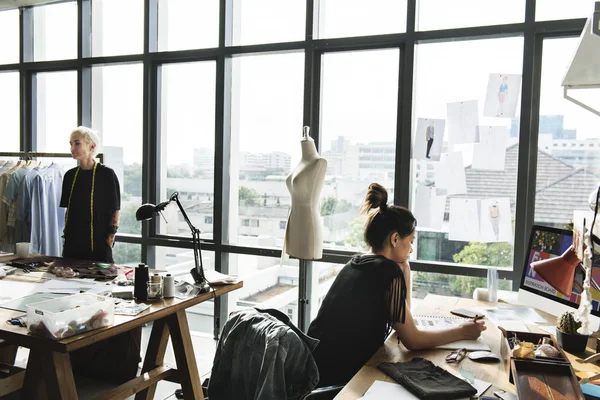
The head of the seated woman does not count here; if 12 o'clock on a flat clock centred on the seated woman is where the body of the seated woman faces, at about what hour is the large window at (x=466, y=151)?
The large window is roughly at 11 o'clock from the seated woman.

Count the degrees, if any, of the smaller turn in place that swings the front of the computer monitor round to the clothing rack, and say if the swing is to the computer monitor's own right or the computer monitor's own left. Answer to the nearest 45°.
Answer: approximately 45° to the computer monitor's own right

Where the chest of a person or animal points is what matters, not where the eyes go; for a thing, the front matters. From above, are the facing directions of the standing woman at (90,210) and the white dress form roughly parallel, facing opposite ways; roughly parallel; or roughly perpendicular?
roughly parallel

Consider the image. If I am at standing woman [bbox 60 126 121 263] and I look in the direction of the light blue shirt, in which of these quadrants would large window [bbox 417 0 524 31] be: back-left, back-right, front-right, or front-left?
back-right

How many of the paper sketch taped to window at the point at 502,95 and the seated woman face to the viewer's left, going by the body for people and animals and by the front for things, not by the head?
0

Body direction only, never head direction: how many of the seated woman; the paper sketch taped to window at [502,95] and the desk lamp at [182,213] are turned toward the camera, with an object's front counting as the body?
1

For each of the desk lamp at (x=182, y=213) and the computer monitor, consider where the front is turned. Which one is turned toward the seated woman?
the computer monitor

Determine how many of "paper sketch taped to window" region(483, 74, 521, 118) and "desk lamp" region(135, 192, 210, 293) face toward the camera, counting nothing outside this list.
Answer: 1

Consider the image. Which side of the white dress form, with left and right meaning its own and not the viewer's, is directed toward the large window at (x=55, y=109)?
right

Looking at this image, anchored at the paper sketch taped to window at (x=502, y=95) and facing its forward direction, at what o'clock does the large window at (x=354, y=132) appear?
The large window is roughly at 3 o'clock from the paper sketch taped to window.

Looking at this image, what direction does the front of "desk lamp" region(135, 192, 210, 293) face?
to the viewer's left

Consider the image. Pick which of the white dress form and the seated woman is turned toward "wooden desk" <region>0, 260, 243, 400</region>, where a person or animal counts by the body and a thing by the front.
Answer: the white dress form

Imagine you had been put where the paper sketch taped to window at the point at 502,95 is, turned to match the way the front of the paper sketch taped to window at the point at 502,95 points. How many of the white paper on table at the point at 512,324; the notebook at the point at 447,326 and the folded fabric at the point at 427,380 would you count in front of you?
3

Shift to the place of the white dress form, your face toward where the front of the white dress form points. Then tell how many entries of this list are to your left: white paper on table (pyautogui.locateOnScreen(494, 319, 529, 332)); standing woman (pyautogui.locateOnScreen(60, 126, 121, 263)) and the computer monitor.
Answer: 2

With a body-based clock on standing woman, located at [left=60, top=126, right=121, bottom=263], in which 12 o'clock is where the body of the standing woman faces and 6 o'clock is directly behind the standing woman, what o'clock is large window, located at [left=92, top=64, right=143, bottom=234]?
The large window is roughly at 5 o'clock from the standing woman.

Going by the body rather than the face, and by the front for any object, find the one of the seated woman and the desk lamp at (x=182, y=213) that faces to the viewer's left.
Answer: the desk lamp

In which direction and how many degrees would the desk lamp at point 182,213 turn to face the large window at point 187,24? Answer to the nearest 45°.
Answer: approximately 90° to its right

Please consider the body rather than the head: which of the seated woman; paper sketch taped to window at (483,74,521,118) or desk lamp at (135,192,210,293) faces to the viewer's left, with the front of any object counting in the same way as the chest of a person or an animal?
the desk lamp

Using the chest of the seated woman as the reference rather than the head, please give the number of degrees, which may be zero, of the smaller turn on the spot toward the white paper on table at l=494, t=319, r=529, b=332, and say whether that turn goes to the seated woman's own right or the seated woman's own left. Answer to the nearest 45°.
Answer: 0° — they already face it

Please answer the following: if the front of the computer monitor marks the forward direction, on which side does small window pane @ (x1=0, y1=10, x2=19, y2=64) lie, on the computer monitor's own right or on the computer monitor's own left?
on the computer monitor's own right

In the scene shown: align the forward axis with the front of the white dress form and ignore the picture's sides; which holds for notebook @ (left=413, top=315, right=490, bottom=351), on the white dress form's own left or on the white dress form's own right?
on the white dress form's own left

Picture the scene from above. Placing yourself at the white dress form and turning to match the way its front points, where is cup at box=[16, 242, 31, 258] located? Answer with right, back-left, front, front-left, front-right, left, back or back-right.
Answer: front-right

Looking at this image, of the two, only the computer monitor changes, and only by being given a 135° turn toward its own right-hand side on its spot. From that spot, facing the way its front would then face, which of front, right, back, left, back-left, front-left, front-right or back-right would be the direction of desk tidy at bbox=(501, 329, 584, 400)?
back

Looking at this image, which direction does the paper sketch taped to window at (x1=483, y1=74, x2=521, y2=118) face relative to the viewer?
toward the camera
